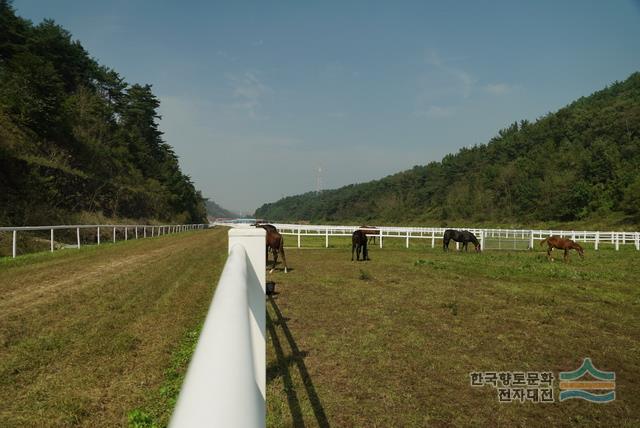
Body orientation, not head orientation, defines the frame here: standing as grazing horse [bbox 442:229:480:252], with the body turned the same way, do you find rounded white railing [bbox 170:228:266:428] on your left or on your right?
on your right

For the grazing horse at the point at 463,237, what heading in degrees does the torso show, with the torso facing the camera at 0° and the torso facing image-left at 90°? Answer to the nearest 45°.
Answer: approximately 270°
